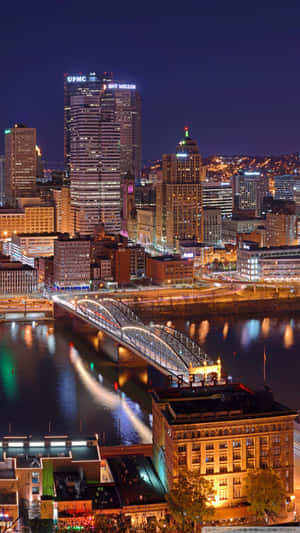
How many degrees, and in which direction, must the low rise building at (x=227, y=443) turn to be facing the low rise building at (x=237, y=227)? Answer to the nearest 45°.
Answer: approximately 180°

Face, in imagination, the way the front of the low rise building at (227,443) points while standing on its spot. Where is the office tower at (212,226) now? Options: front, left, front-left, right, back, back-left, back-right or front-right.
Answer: back

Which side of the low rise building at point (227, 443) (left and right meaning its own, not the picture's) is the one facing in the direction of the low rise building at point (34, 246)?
back

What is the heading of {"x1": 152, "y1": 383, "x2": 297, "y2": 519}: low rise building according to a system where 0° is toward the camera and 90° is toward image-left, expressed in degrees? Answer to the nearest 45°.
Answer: approximately 0°

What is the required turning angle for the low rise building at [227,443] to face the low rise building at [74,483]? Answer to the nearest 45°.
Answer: approximately 90° to its right

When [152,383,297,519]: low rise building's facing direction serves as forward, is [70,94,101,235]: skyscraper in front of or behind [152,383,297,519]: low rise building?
behind

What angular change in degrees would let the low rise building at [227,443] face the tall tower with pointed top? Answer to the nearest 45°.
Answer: approximately 180°

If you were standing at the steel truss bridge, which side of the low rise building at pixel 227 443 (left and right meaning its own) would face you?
back

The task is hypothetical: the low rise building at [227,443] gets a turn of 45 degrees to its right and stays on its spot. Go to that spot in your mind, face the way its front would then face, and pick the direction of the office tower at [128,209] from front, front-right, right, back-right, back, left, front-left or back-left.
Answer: back-right

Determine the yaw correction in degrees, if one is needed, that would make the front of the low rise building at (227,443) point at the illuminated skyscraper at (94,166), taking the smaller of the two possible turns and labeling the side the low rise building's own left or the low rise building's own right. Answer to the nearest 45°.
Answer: approximately 180°

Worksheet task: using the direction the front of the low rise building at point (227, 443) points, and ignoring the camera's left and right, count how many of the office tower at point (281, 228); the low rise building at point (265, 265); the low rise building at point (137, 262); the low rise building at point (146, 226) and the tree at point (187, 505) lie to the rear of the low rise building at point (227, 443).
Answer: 4

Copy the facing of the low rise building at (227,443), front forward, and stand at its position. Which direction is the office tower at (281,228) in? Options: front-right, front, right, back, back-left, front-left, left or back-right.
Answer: back

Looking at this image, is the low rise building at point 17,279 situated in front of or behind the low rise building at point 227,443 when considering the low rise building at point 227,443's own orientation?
behind
